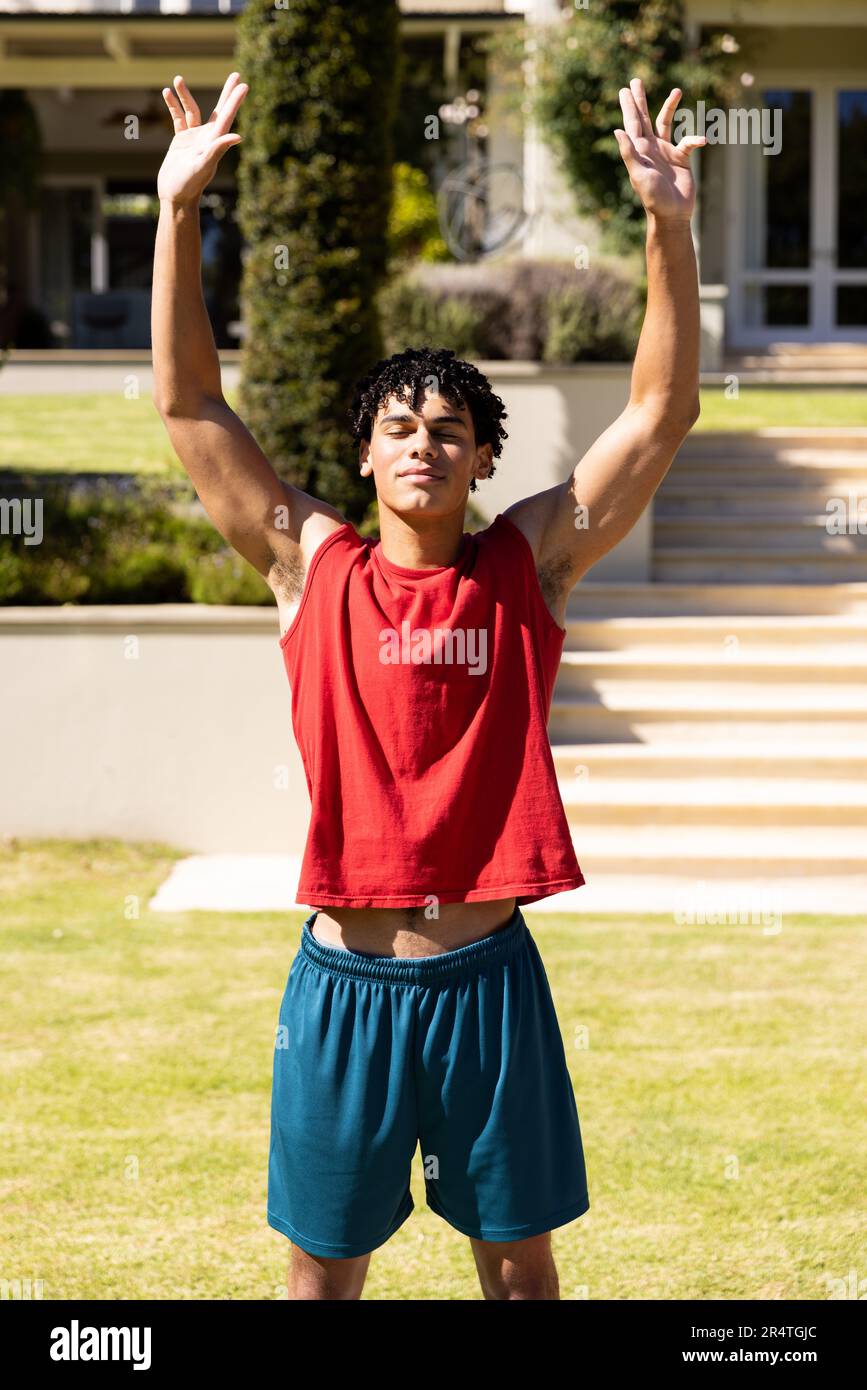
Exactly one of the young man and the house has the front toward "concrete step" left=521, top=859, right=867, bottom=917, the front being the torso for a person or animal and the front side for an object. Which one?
the house

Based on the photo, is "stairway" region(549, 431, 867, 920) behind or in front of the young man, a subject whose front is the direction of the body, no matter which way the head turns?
behind

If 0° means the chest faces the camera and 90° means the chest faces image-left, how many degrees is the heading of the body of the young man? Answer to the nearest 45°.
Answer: approximately 0°

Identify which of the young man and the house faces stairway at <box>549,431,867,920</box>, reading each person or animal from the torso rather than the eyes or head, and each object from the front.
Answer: the house

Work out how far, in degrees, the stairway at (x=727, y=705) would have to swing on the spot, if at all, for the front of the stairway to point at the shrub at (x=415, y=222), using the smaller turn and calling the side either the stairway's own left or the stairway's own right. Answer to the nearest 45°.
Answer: approximately 180°

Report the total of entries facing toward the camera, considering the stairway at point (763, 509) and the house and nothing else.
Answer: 2

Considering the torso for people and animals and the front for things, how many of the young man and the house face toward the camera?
2

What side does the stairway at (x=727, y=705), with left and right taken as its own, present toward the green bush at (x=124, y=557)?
right

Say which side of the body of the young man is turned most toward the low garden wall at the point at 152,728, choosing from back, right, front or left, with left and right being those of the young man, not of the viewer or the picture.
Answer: back

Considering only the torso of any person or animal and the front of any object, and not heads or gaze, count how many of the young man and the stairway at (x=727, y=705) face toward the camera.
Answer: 2
